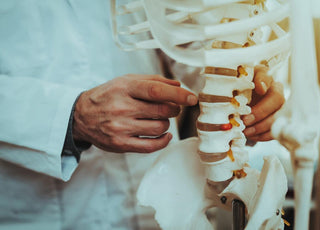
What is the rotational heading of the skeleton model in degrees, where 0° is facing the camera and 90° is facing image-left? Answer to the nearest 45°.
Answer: approximately 45°
